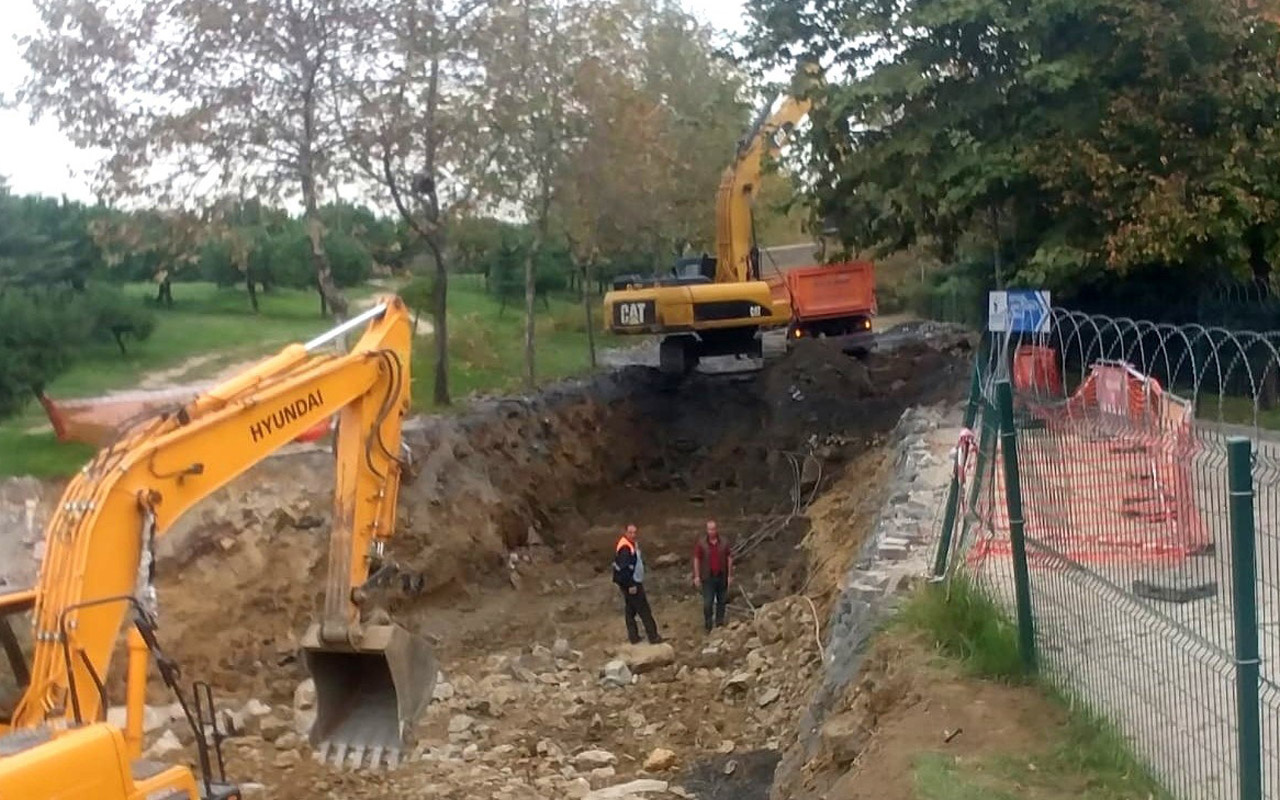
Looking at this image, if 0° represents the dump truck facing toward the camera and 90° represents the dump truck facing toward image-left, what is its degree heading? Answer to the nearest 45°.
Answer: approximately 180°

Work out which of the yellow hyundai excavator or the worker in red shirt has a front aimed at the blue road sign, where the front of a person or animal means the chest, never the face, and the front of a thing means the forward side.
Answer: the yellow hyundai excavator

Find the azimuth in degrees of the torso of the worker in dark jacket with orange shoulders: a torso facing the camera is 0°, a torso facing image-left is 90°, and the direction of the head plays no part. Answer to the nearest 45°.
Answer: approximately 315°

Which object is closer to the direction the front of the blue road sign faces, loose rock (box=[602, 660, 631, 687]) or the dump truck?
the loose rock

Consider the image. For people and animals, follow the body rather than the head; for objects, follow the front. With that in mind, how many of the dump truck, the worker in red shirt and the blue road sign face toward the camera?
2

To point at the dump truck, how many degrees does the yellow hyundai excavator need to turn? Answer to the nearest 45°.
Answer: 0° — it already faces it

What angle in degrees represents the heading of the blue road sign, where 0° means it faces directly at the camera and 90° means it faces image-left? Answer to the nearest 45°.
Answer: approximately 0°

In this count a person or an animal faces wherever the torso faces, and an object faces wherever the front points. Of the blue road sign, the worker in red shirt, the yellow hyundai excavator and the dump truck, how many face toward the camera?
2

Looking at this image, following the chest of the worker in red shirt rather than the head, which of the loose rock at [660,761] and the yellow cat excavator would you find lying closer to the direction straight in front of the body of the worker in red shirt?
the loose rock

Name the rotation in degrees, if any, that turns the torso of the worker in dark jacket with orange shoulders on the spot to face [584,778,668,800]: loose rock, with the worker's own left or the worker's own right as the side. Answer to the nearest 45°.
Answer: approximately 45° to the worker's own right

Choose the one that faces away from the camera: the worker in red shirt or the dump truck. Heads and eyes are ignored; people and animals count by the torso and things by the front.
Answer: the dump truck

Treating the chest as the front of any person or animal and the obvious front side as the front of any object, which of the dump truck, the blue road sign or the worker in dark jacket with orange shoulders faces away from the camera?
the dump truck
